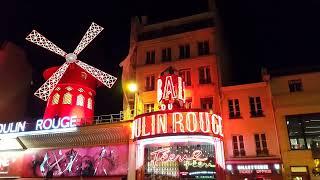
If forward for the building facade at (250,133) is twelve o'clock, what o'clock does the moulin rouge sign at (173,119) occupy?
The moulin rouge sign is roughly at 2 o'clock from the building facade.

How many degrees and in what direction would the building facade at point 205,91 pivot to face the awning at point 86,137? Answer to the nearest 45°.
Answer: approximately 90° to its right

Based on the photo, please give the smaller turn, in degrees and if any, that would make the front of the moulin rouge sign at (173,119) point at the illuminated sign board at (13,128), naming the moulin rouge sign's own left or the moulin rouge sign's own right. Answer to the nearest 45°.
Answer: approximately 90° to the moulin rouge sign's own right

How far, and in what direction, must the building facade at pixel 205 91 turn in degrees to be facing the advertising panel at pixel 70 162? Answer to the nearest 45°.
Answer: approximately 90° to its right

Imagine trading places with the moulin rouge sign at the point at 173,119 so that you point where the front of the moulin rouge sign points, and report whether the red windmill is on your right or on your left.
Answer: on your right

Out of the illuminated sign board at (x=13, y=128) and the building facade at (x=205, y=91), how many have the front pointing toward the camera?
2

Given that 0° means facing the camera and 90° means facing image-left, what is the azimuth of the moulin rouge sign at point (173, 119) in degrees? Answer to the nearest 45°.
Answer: approximately 0°

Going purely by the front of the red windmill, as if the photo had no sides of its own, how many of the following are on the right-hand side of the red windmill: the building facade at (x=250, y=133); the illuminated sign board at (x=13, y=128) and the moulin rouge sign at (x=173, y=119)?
1

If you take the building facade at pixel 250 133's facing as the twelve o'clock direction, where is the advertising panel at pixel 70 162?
The advertising panel is roughly at 3 o'clock from the building facade.

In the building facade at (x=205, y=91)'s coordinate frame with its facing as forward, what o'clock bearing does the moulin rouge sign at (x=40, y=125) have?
The moulin rouge sign is roughly at 3 o'clock from the building facade.
